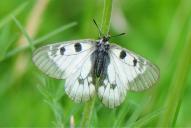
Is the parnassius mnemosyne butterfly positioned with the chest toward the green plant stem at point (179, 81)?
no

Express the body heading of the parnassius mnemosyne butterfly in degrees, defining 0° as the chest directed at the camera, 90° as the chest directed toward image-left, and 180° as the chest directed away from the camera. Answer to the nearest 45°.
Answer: approximately 180°
